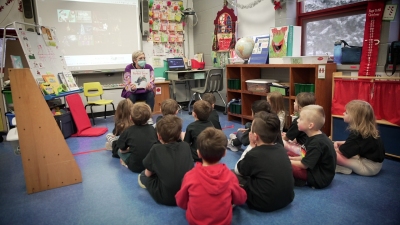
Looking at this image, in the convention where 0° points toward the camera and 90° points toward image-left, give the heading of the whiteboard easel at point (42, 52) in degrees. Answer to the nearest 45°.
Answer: approximately 315°

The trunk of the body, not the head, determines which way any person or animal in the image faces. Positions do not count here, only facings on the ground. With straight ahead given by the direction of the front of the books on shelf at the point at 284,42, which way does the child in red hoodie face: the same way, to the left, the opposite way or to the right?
the opposite way

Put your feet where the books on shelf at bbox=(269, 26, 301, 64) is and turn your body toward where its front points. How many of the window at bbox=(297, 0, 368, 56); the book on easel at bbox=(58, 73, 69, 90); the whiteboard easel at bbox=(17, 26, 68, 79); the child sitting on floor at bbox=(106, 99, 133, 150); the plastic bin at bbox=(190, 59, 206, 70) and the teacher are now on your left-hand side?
1

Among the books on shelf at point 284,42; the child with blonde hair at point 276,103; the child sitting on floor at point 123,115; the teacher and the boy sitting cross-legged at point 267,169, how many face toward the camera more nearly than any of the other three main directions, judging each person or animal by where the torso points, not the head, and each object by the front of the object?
2

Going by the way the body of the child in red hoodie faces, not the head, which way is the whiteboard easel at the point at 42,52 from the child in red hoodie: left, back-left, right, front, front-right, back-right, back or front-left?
front-left

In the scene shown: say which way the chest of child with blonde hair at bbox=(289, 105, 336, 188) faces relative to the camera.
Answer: to the viewer's left

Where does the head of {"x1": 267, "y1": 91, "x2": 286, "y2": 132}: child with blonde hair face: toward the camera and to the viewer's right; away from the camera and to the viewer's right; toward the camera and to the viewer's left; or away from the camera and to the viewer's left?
away from the camera and to the viewer's left

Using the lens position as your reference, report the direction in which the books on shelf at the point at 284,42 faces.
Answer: facing the viewer

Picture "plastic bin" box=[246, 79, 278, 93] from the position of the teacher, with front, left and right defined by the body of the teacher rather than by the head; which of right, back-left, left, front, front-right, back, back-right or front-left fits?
left

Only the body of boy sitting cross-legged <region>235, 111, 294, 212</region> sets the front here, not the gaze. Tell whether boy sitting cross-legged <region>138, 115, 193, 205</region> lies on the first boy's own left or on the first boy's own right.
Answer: on the first boy's own left

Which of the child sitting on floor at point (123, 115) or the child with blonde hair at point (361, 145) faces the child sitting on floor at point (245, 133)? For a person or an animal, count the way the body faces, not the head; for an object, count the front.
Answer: the child with blonde hair

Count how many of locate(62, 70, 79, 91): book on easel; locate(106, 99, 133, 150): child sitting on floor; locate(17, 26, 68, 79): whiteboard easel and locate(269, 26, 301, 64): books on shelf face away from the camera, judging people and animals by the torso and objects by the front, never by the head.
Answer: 1

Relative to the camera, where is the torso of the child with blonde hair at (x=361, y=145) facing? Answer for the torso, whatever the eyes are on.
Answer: to the viewer's left

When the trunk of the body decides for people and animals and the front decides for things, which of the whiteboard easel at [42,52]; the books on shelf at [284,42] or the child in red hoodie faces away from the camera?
the child in red hoodie

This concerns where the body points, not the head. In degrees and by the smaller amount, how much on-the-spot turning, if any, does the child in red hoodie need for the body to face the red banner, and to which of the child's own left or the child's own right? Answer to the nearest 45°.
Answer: approximately 45° to the child's own right

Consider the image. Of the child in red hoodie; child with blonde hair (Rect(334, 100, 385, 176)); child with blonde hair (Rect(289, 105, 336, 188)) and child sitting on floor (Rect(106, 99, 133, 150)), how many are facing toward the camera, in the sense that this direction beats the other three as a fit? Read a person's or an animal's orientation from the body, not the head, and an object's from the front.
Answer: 0

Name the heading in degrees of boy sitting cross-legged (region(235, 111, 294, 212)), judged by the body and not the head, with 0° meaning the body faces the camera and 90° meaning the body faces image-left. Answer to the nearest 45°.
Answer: approximately 135°

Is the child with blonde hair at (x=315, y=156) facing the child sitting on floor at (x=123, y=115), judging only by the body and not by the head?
yes

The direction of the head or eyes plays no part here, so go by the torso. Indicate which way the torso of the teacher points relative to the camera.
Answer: toward the camera

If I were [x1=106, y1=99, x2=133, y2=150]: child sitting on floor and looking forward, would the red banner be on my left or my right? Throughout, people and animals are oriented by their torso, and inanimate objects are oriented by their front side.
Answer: on my right

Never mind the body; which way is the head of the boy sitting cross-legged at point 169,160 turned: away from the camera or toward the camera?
away from the camera
